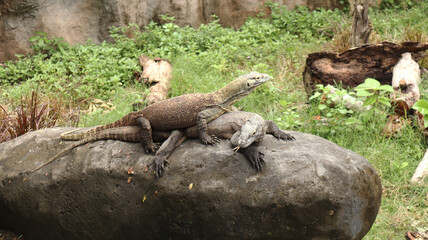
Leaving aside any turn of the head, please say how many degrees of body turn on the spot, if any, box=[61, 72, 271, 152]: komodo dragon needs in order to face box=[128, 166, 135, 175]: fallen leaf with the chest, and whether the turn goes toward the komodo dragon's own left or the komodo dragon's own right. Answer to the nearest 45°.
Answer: approximately 180°

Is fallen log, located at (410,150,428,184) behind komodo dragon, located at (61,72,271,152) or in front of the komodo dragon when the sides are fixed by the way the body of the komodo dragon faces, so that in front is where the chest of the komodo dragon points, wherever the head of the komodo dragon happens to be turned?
in front

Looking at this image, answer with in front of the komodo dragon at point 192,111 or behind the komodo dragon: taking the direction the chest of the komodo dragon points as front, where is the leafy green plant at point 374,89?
in front

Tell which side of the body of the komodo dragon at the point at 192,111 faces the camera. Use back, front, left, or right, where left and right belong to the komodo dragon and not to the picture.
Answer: right

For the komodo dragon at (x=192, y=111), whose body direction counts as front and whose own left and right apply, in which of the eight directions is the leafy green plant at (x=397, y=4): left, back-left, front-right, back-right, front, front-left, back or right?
front-left

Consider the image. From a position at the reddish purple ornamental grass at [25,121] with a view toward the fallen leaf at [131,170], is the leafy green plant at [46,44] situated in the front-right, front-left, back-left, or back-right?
back-left

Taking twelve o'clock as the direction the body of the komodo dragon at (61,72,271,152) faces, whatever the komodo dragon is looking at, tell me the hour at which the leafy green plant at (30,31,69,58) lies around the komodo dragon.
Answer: The leafy green plant is roughly at 8 o'clock from the komodo dragon.

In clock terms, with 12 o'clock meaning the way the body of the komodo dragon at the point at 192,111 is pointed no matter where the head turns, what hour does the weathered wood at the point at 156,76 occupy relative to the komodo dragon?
The weathered wood is roughly at 9 o'clock from the komodo dragon.
